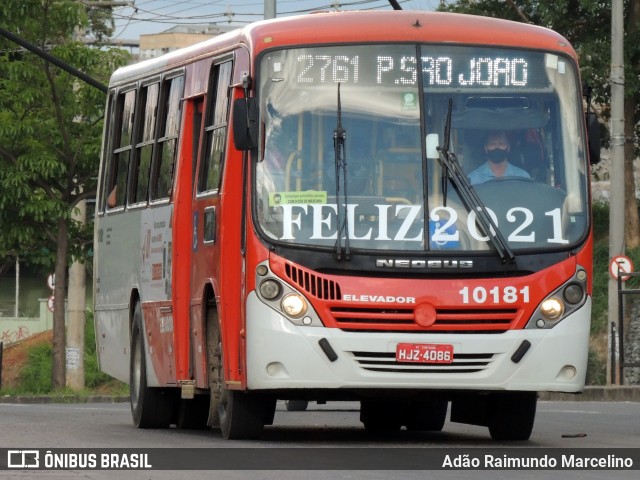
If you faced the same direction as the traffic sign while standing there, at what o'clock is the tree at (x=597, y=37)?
The tree is roughly at 6 o'clock from the traffic sign.

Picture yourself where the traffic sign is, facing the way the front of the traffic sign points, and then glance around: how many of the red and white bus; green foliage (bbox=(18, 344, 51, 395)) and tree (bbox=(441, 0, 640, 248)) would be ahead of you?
1

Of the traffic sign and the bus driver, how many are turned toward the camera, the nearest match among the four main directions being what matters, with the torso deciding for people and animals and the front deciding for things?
2

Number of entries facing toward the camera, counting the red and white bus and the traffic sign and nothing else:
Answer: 2

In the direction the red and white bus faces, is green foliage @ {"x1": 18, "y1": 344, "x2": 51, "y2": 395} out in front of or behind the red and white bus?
behind

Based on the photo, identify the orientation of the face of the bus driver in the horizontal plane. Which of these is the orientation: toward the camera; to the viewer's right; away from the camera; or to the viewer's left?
toward the camera

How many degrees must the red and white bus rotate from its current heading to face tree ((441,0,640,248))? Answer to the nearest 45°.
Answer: approximately 180°

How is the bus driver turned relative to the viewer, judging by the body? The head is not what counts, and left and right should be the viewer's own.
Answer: facing the viewer

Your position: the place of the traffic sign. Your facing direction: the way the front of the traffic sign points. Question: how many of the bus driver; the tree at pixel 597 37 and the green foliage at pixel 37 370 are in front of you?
1

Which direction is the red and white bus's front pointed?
toward the camera

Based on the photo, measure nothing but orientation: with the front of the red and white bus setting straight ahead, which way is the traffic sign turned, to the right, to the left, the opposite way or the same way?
the same way
